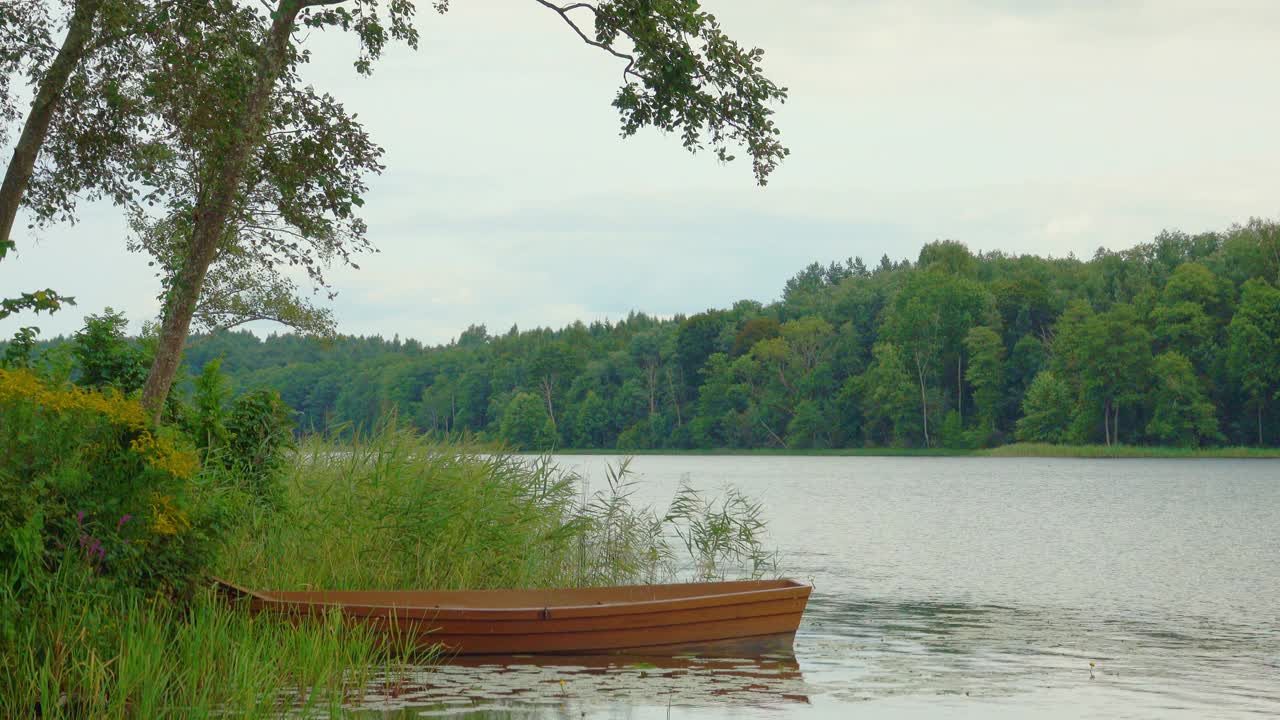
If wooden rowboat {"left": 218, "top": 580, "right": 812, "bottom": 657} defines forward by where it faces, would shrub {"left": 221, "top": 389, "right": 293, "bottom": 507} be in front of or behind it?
in front

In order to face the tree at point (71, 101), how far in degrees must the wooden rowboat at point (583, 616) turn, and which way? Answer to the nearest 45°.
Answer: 0° — it already faces it

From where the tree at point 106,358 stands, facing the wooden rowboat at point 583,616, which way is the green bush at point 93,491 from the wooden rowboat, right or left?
right

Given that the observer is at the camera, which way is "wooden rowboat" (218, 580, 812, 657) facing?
facing to the left of the viewer
